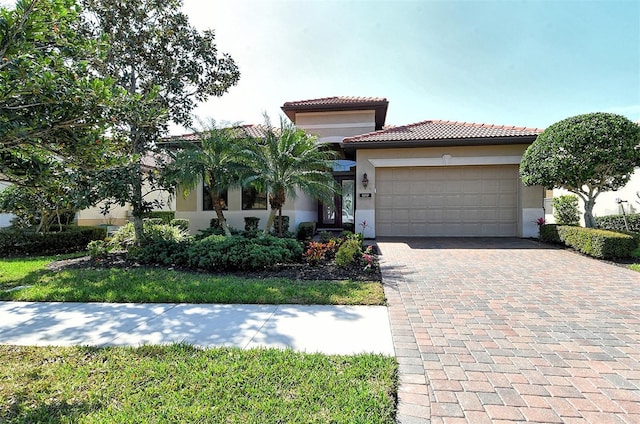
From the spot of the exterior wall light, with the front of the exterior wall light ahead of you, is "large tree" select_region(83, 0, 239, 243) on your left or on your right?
on your right

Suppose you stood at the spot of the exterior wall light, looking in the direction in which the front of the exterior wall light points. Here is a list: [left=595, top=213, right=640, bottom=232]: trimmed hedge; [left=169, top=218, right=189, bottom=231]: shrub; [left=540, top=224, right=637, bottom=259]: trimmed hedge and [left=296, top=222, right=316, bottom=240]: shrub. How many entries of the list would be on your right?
2

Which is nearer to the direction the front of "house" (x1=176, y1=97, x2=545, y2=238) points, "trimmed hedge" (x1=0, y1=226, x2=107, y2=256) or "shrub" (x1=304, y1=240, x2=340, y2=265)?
the shrub

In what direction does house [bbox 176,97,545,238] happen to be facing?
toward the camera

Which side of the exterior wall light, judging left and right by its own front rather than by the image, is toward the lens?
front

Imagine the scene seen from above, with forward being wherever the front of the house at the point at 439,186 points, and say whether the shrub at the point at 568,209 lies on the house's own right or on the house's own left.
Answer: on the house's own left

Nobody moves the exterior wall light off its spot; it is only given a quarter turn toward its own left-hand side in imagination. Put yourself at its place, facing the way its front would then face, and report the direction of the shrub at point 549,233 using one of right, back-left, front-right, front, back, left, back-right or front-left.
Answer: front

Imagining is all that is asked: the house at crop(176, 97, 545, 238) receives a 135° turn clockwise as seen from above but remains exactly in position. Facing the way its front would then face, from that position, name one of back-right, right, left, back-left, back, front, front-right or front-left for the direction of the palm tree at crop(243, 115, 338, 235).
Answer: left

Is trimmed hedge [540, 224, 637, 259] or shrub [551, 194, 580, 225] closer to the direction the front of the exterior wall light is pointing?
the trimmed hedge

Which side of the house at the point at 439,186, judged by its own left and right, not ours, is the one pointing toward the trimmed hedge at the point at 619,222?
left

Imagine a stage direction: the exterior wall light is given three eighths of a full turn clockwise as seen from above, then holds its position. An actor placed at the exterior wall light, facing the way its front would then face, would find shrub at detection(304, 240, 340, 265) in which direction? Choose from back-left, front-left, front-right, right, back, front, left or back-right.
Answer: back-left
